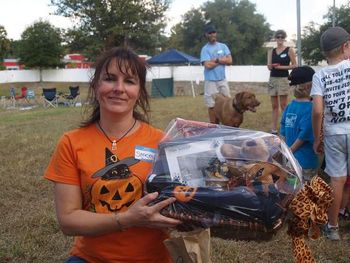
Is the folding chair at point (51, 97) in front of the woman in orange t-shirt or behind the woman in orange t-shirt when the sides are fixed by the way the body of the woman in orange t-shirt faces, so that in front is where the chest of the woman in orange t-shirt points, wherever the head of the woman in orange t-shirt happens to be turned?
behind

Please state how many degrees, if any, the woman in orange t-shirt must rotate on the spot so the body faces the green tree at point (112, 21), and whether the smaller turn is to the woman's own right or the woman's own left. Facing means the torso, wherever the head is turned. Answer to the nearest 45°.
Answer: approximately 180°

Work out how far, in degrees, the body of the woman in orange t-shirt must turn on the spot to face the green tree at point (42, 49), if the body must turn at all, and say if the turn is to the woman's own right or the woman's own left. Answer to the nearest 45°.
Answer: approximately 180°

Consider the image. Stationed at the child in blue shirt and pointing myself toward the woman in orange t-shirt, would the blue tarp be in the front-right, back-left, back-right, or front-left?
back-right

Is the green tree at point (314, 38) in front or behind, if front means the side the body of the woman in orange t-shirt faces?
behind

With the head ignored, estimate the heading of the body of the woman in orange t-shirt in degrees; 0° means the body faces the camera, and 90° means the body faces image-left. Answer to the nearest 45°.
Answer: approximately 0°
